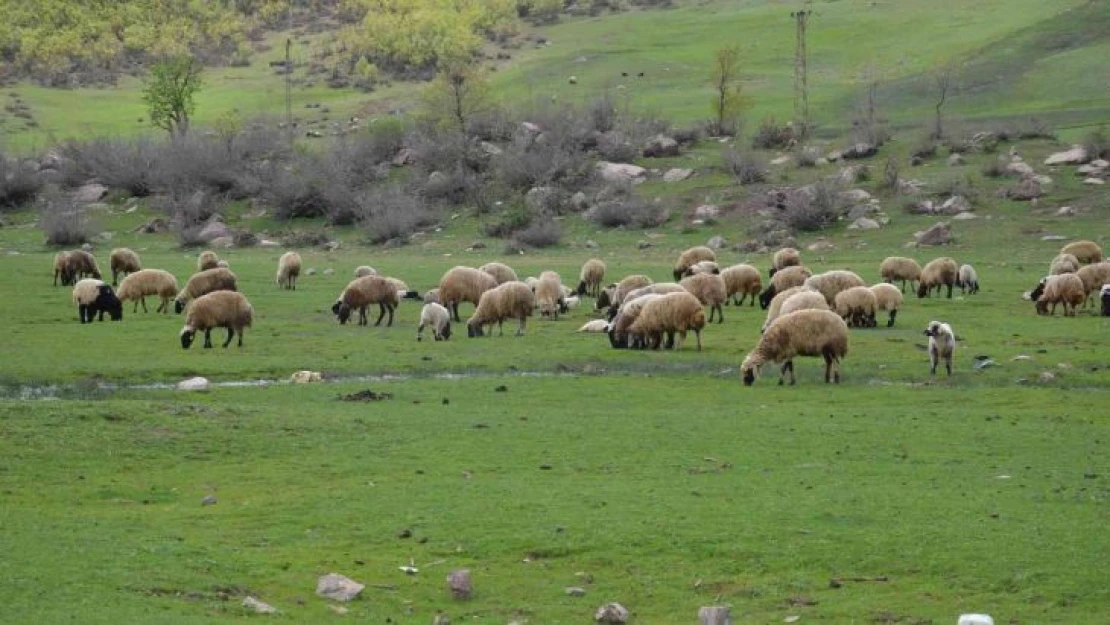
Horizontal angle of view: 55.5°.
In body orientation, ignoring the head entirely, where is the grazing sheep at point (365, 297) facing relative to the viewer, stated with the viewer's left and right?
facing to the left of the viewer

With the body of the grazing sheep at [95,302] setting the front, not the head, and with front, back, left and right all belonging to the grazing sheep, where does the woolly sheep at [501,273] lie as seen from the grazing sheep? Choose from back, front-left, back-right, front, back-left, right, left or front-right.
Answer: front

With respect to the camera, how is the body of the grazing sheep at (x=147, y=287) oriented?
to the viewer's left

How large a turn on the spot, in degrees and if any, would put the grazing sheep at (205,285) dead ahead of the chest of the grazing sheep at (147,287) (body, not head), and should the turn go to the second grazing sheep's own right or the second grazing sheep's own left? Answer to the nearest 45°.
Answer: approximately 135° to the second grazing sheep's own left

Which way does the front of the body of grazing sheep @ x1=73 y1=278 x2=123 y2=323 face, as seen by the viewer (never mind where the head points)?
to the viewer's right

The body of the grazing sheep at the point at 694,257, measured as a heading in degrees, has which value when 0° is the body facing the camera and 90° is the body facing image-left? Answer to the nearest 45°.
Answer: approximately 90°

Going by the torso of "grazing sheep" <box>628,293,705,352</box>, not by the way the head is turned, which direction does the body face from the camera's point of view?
to the viewer's left

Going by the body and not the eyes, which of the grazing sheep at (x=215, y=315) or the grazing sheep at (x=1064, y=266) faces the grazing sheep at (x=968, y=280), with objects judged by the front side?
the grazing sheep at (x=1064, y=266)

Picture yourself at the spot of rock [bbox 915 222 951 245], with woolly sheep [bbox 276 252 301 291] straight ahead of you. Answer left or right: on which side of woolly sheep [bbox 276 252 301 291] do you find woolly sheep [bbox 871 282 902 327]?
left

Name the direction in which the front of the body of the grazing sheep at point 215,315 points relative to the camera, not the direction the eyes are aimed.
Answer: to the viewer's left
